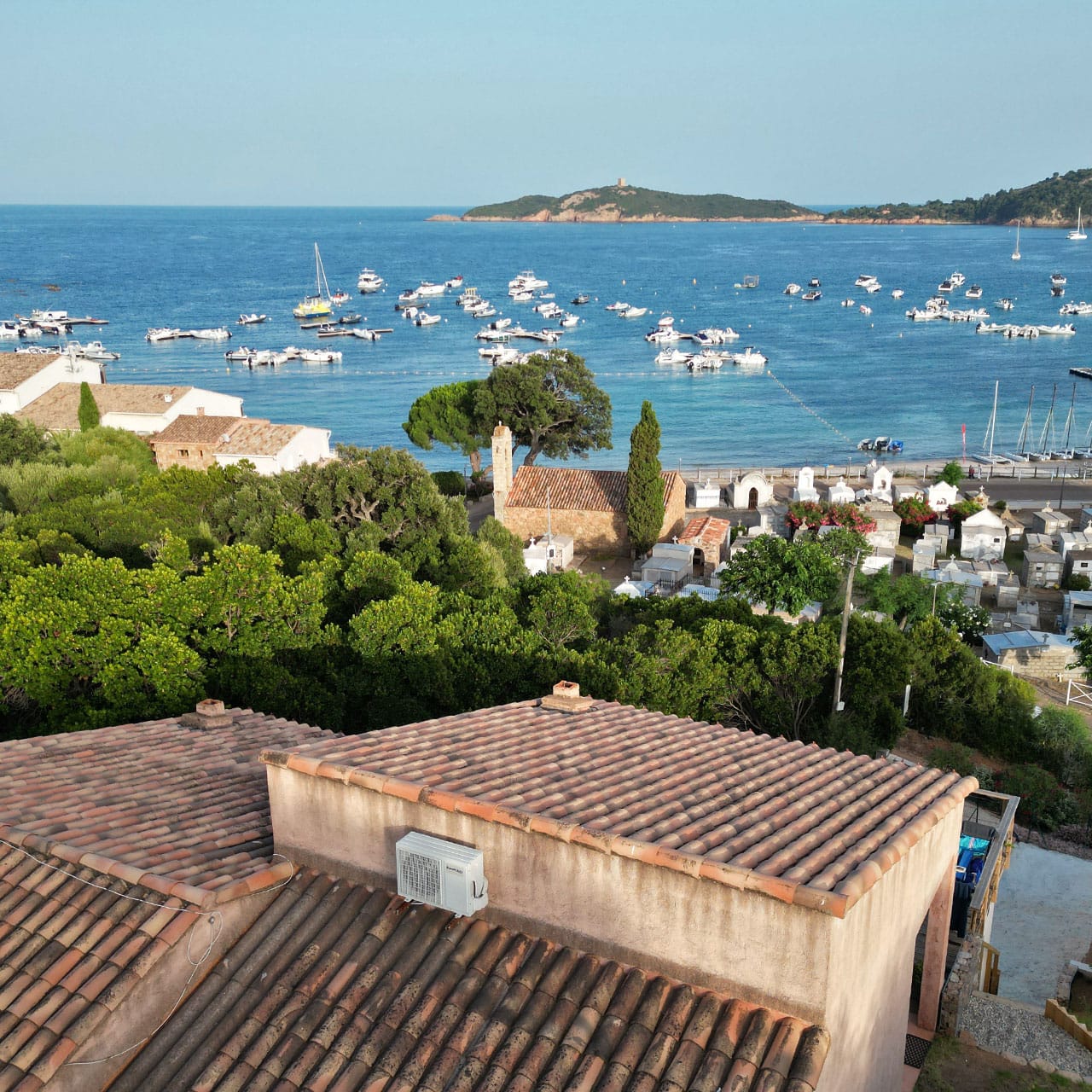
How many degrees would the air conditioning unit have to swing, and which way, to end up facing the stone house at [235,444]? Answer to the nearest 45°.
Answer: approximately 135° to its right

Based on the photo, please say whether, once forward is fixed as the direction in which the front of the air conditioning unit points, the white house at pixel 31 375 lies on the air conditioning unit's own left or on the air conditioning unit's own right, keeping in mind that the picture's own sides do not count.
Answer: on the air conditioning unit's own right

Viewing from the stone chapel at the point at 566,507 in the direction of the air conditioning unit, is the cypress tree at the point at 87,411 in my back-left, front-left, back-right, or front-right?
back-right

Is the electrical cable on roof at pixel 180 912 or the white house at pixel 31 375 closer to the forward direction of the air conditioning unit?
the electrical cable on roof

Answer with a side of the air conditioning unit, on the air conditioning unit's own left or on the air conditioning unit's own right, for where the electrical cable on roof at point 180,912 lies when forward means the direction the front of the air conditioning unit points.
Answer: on the air conditioning unit's own right

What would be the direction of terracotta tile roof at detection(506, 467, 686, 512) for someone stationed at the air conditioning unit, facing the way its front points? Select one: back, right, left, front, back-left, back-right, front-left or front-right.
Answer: back-right

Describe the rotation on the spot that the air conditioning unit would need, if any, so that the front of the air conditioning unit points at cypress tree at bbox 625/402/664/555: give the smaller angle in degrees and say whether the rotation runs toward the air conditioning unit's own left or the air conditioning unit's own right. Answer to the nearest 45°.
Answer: approximately 135° to the air conditioning unit's own right

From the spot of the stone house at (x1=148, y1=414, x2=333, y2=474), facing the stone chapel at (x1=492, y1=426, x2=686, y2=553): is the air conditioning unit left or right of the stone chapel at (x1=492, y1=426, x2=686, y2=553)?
right

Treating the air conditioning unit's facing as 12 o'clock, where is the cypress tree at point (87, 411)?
The cypress tree is roughly at 4 o'clock from the air conditioning unit.

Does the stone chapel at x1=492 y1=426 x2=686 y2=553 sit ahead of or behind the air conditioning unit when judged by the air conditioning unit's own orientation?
behind

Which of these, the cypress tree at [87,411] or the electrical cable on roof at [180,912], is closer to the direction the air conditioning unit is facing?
the electrical cable on roof
